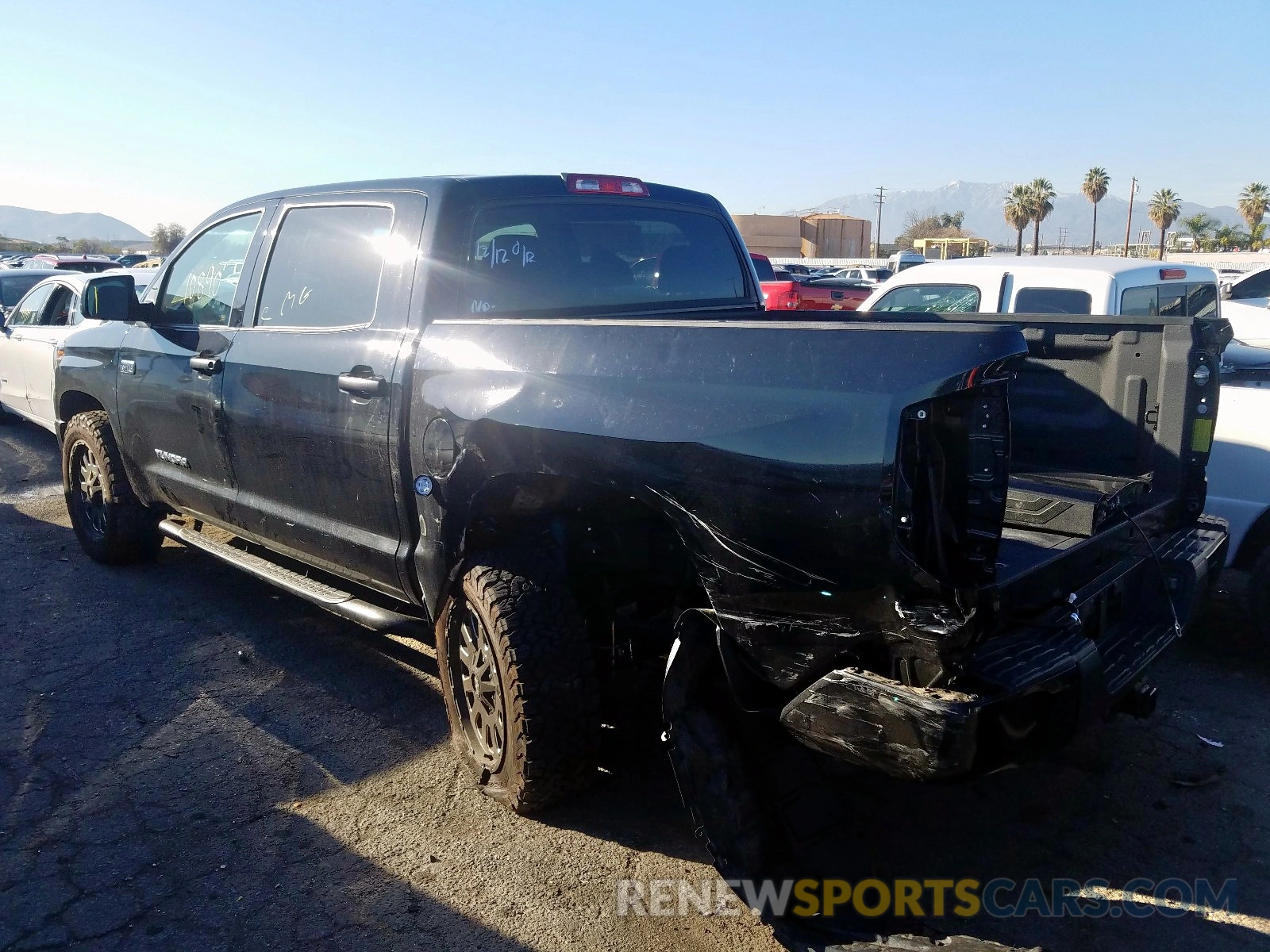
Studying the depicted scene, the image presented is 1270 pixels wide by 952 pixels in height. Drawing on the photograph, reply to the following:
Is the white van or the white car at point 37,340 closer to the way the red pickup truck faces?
the white van

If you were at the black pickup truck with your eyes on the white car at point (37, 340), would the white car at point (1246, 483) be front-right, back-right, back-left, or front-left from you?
back-right

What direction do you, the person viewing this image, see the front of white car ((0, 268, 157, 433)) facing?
facing away from the viewer and to the left of the viewer

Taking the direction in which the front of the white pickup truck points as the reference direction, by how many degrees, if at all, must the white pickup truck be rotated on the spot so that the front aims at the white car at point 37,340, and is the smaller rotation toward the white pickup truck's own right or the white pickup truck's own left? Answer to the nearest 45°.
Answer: approximately 45° to the white pickup truck's own left

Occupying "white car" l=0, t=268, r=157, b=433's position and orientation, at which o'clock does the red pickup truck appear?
The red pickup truck is roughly at 4 o'clock from the white car.

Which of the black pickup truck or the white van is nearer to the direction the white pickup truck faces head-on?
the white van

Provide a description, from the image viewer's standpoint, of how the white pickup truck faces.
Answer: facing away from the viewer and to the left of the viewer

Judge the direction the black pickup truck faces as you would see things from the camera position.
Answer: facing away from the viewer and to the left of the viewer

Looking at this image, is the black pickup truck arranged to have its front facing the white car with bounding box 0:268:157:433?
yes

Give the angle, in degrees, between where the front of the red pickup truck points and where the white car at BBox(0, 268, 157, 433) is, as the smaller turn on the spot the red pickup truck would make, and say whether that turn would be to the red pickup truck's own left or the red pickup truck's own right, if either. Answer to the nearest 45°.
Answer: approximately 90° to the red pickup truck's own left

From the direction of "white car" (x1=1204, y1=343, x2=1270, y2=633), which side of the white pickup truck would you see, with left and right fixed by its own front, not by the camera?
back

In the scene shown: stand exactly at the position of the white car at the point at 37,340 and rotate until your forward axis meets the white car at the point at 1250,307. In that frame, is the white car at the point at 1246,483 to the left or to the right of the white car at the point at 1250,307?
right
